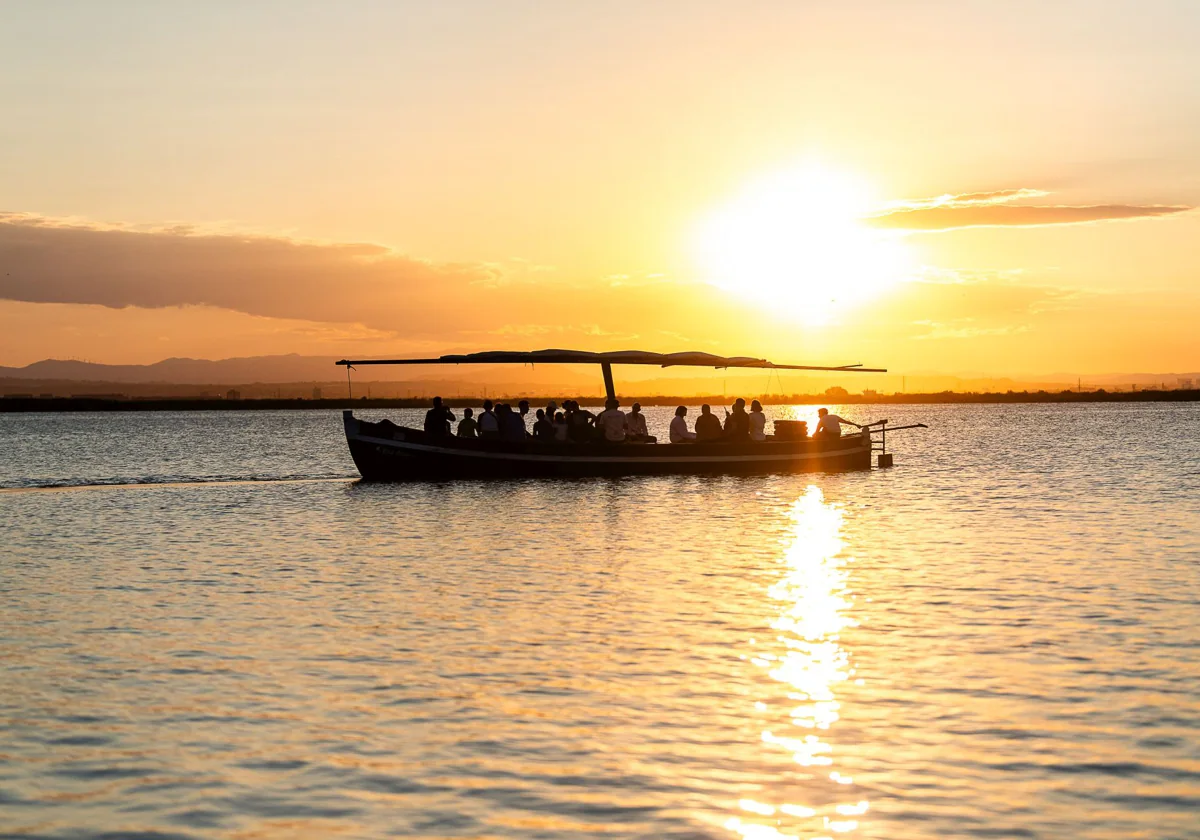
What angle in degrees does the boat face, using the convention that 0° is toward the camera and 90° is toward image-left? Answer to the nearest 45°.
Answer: approximately 90°
